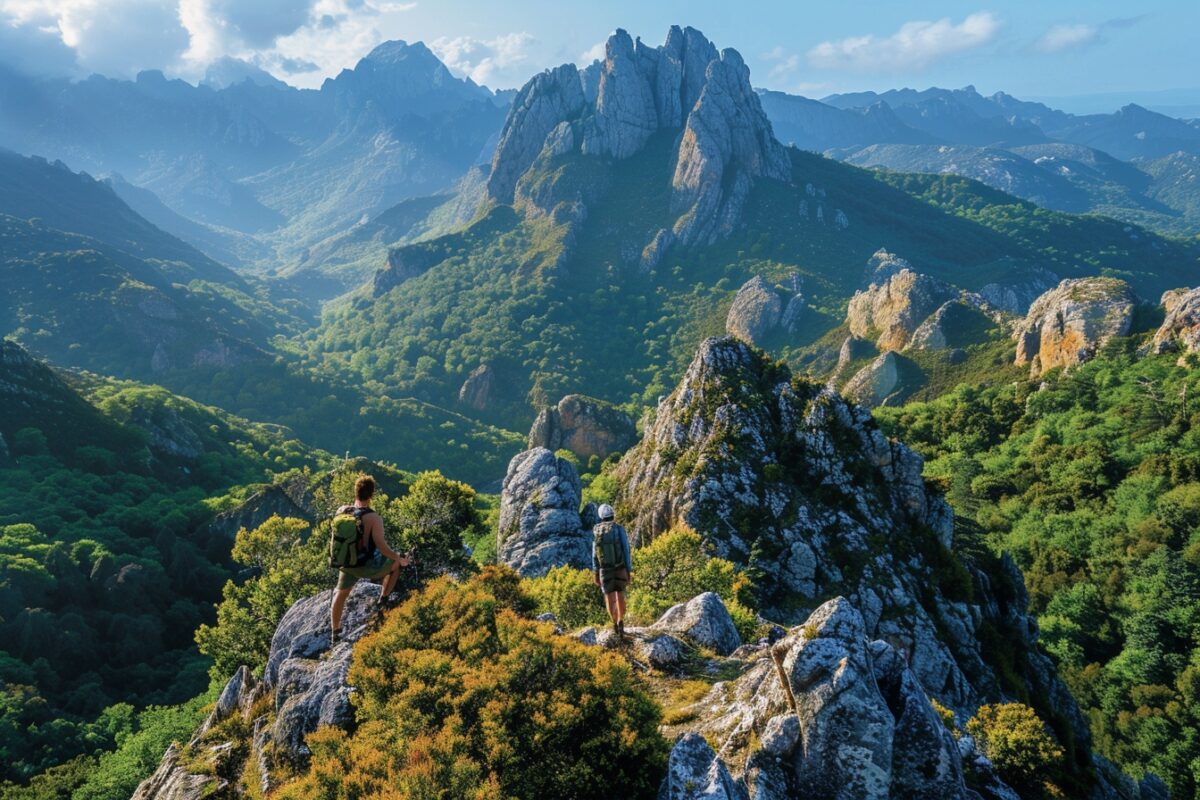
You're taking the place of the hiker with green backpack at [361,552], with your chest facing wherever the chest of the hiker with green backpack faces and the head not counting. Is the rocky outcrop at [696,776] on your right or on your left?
on your right

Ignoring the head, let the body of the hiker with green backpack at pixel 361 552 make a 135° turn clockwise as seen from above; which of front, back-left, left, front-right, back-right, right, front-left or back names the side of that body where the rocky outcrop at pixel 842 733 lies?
front-left

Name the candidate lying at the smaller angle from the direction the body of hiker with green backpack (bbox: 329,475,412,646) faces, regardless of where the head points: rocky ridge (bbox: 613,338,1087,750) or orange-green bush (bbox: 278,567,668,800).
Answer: the rocky ridge

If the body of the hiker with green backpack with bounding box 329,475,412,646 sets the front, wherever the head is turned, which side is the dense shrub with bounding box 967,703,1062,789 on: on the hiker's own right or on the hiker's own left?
on the hiker's own right

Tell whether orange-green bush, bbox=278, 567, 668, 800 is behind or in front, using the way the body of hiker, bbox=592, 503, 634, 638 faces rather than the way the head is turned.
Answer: behind

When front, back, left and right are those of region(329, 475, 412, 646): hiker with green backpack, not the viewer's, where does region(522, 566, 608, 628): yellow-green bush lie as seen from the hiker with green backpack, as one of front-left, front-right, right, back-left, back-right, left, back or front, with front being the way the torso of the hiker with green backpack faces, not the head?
front

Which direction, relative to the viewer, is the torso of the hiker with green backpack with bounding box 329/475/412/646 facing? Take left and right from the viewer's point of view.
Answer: facing away from the viewer and to the right of the viewer

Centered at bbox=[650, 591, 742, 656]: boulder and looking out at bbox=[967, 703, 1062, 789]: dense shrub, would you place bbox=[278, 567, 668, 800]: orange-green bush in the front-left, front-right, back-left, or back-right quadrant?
back-right

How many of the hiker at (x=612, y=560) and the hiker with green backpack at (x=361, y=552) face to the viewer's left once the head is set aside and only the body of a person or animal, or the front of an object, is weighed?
0

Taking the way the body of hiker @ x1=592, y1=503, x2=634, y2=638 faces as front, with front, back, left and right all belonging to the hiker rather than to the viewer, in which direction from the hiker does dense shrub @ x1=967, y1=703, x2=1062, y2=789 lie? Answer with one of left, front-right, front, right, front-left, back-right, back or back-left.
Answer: right

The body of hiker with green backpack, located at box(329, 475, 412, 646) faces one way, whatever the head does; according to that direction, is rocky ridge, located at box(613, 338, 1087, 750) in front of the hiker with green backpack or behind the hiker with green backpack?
in front

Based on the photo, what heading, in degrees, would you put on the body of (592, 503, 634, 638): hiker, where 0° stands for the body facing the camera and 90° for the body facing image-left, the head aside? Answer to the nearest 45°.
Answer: approximately 180°
